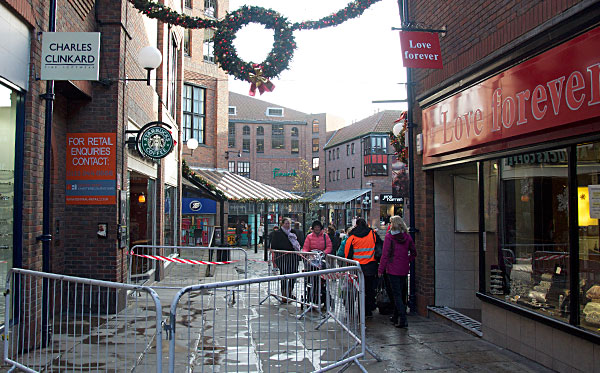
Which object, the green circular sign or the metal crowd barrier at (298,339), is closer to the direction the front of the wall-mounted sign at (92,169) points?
the metal crowd barrier

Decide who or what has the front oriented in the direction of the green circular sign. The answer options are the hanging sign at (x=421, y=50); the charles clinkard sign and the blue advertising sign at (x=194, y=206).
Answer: the blue advertising sign

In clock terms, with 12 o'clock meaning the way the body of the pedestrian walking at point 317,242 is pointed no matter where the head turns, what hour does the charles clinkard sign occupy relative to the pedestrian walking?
The charles clinkard sign is roughly at 1 o'clock from the pedestrian walking.

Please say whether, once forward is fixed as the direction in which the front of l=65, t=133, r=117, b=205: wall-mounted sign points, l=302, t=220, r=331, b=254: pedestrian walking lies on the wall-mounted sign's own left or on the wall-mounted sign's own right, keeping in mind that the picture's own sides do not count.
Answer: on the wall-mounted sign's own left

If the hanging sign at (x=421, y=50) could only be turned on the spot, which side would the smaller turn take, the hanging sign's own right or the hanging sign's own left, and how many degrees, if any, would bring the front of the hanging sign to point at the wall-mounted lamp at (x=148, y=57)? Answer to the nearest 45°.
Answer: approximately 90° to the hanging sign's own right
